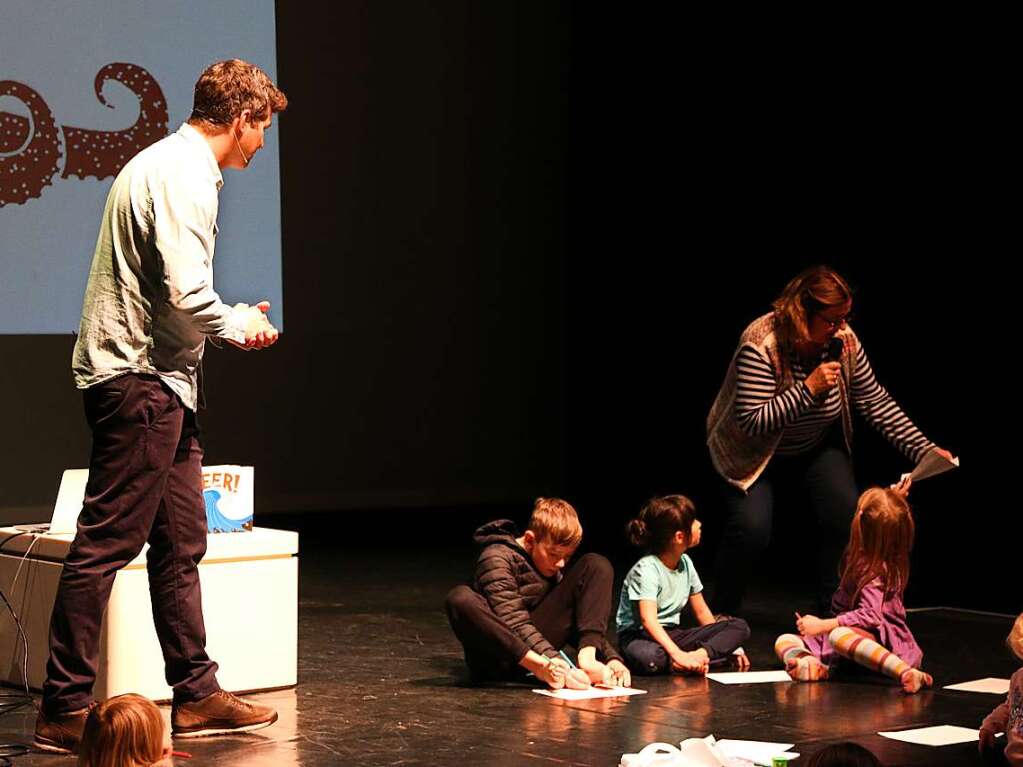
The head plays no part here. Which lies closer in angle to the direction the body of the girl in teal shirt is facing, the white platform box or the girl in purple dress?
the girl in purple dress

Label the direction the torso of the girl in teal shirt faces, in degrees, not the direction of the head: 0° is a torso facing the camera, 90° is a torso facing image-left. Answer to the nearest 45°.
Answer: approximately 315°

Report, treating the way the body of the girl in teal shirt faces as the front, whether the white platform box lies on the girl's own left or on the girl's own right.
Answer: on the girl's own right

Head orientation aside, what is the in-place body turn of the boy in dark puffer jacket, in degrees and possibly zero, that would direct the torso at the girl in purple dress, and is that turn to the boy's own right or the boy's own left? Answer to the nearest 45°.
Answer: approximately 45° to the boy's own left

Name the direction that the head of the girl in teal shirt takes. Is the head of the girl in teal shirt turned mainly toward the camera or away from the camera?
away from the camera

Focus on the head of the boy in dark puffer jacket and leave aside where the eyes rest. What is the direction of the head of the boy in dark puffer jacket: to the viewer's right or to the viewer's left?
to the viewer's right

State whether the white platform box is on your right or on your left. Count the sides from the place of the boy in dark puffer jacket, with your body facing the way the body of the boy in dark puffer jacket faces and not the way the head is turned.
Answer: on your right
